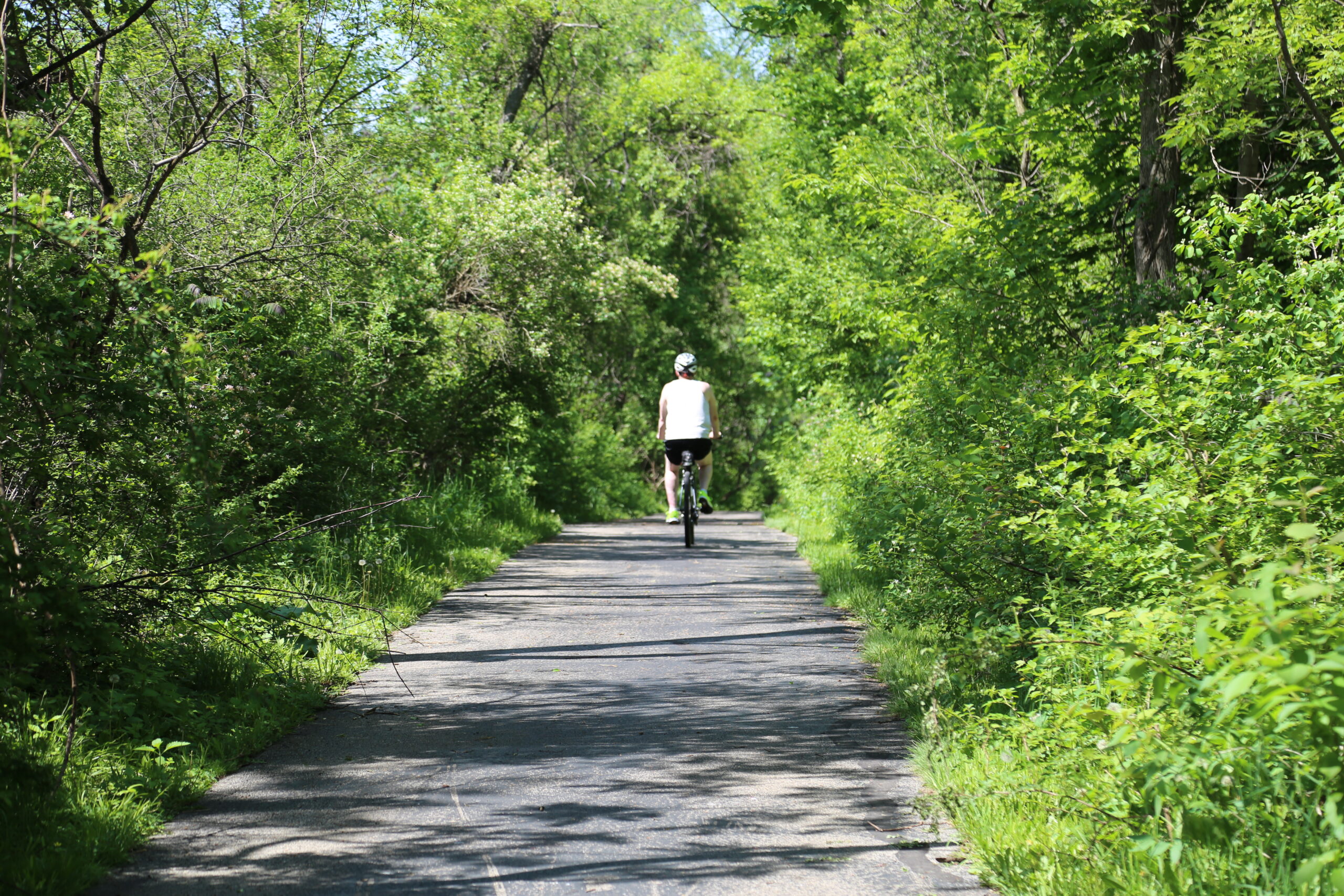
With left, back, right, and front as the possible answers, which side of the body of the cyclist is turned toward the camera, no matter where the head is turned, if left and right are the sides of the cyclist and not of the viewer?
back

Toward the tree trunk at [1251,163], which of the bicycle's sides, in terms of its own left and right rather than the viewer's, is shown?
right

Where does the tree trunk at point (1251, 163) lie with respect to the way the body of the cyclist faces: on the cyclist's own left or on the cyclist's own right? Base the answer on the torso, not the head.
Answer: on the cyclist's own right

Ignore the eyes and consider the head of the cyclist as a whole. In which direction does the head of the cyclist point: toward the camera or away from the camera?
away from the camera

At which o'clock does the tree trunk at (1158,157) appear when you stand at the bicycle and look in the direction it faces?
The tree trunk is roughly at 4 o'clock from the bicycle.

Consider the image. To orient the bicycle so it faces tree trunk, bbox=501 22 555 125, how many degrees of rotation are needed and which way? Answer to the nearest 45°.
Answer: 0° — it already faces it

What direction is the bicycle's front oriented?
away from the camera
